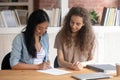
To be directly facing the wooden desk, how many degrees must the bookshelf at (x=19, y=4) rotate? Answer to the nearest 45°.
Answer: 0° — it already faces it

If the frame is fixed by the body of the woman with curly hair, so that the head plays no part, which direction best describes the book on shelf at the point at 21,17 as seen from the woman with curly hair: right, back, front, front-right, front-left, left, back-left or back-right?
back-right

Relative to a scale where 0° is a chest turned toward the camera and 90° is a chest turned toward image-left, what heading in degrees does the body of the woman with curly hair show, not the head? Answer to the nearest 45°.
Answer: approximately 0°

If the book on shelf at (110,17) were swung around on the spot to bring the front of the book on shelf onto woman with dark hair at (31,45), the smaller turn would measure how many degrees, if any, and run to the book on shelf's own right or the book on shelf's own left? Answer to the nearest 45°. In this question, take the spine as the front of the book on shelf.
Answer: approximately 45° to the book on shelf's own right

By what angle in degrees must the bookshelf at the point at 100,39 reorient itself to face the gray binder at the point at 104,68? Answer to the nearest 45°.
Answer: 0° — it already faces it

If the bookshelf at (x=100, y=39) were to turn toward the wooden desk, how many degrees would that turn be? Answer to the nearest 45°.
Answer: approximately 45° to its right

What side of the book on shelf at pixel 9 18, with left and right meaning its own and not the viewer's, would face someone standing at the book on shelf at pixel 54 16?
left

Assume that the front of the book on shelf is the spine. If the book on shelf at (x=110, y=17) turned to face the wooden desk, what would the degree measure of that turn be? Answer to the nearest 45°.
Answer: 0° — it already faces it

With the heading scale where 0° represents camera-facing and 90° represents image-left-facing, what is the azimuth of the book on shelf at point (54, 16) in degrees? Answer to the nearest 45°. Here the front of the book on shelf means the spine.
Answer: approximately 0°

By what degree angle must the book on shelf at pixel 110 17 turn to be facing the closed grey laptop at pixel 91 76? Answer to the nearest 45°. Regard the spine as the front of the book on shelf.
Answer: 0° — it already faces it

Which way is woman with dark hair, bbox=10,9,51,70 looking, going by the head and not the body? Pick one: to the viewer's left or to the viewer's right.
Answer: to the viewer's right
